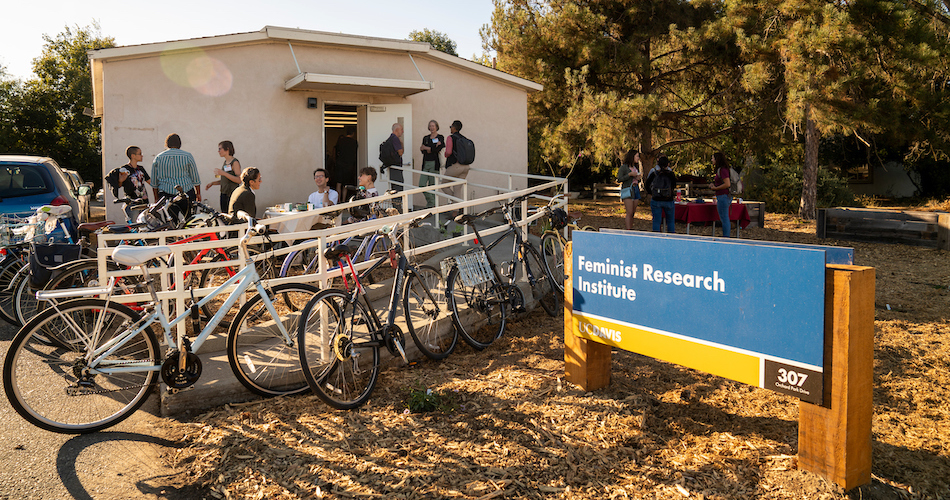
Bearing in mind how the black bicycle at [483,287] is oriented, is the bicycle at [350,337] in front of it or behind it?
behind

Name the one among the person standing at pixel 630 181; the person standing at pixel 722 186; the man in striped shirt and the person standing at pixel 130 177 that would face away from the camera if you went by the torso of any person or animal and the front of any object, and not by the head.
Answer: the man in striped shirt

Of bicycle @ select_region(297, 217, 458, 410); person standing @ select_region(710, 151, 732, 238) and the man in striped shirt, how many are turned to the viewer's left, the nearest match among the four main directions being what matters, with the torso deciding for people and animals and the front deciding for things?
1

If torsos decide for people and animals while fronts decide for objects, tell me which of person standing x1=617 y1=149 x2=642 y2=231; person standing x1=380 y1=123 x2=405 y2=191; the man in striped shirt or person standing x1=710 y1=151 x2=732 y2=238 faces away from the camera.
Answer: the man in striped shirt

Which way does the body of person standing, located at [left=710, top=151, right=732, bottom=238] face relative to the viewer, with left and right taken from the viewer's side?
facing to the left of the viewer

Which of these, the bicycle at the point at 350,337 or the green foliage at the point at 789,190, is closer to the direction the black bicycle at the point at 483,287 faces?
the green foliage

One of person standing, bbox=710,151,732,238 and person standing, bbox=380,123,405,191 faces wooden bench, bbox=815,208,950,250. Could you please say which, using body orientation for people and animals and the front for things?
person standing, bbox=380,123,405,191

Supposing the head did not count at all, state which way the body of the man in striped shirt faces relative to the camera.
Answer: away from the camera

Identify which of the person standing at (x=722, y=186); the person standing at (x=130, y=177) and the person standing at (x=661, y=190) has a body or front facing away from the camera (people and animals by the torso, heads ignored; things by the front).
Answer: the person standing at (x=661, y=190)

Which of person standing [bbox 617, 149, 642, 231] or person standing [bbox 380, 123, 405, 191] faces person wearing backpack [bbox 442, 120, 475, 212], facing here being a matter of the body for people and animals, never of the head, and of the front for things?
person standing [bbox 380, 123, 405, 191]
